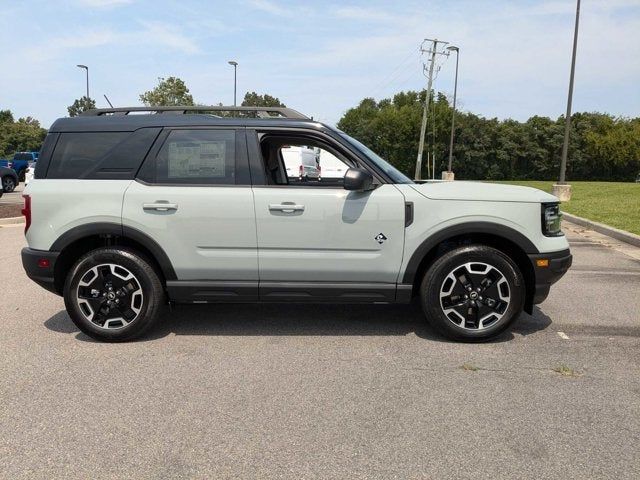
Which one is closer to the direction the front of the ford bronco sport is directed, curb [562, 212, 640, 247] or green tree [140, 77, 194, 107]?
the curb

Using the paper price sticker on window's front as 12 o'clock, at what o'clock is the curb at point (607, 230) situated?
The curb is roughly at 8 o'clock from the paper price sticker on window.

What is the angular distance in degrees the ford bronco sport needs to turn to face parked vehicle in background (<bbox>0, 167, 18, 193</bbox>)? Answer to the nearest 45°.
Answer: approximately 135° to its left

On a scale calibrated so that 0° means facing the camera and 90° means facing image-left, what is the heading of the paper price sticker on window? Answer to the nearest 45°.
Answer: approximately 0°

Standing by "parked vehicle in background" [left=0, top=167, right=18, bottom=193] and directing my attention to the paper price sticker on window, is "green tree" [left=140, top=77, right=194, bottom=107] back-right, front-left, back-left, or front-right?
back-left

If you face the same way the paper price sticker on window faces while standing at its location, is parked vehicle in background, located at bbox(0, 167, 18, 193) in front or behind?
behind

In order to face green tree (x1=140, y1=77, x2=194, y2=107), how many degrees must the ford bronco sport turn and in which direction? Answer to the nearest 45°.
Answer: approximately 90° to its left

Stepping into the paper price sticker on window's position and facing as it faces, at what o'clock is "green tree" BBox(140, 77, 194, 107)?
The green tree is roughly at 6 o'clock from the paper price sticker on window.

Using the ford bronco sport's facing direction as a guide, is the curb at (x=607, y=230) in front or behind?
in front

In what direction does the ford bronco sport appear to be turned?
to the viewer's right
